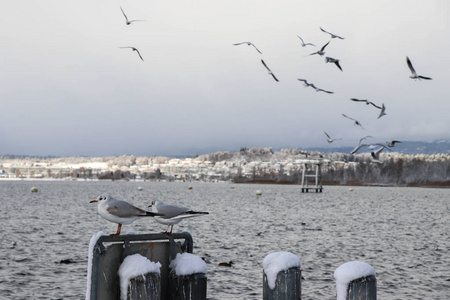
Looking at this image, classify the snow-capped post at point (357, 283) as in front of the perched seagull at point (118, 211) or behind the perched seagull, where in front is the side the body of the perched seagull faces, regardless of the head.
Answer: behind

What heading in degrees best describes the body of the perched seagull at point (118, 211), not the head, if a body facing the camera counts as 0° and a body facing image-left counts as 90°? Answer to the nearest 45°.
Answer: approximately 90°

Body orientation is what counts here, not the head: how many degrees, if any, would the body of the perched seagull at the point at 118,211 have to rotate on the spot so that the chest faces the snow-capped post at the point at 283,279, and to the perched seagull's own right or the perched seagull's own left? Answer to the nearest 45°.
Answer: approximately 135° to the perched seagull's own left

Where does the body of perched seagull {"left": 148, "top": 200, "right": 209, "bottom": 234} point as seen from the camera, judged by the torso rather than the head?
to the viewer's left

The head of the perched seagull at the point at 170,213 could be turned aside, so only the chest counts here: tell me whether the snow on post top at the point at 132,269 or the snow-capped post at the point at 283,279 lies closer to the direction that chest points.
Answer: the snow on post top

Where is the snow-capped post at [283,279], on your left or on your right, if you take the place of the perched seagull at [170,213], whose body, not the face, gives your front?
on your left

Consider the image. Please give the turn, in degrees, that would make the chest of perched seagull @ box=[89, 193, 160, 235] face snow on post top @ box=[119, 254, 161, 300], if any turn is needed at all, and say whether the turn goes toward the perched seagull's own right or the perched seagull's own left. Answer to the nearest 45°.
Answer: approximately 90° to the perched seagull's own left

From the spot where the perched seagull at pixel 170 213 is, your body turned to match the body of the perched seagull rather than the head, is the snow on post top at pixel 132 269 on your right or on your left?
on your left

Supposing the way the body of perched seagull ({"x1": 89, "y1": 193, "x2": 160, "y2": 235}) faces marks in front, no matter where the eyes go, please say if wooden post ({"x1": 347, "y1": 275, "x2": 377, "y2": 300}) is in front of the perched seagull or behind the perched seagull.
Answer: behind

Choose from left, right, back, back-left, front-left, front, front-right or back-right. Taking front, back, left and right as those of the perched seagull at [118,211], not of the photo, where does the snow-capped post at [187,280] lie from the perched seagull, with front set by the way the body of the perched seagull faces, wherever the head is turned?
back-left

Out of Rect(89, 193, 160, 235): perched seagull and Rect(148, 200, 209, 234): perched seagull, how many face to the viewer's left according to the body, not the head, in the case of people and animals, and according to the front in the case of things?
2
